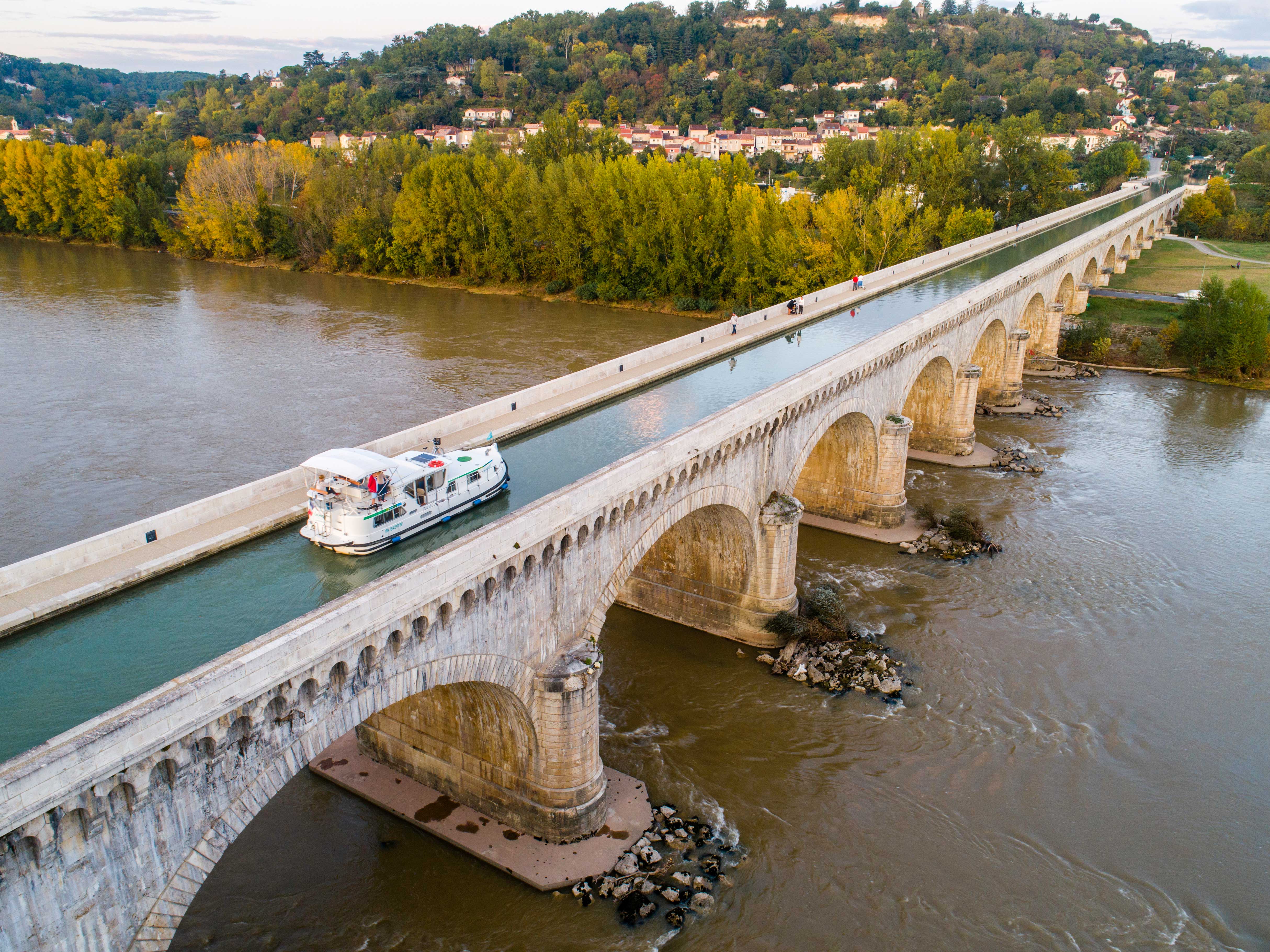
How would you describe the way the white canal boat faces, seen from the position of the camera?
facing away from the viewer and to the right of the viewer

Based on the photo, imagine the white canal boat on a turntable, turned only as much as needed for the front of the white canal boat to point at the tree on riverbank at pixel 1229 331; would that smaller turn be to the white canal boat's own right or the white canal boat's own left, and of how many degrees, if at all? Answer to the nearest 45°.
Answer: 0° — it already faces it
